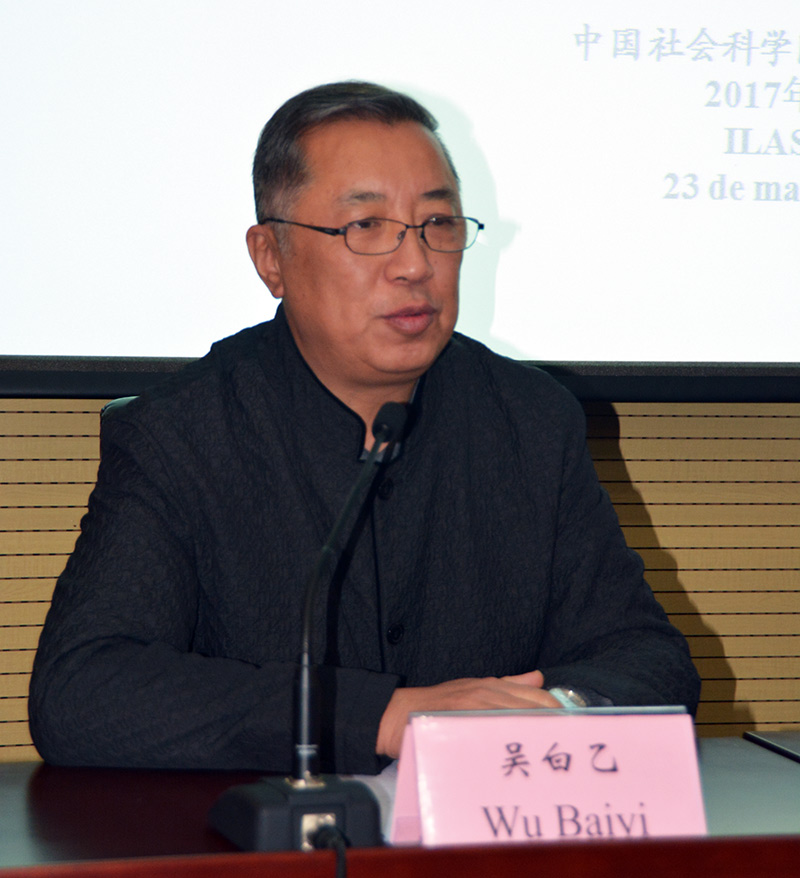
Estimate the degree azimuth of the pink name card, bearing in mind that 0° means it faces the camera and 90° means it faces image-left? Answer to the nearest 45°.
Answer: approximately 0°

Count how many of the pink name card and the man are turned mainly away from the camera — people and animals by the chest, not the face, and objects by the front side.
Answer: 0

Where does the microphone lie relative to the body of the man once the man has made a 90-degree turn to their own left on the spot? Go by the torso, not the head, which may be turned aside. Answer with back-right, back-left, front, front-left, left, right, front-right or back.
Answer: back-right

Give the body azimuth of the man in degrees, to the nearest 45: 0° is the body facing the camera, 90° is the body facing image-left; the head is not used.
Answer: approximately 315°

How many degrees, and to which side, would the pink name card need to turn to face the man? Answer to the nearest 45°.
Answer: approximately 180°
